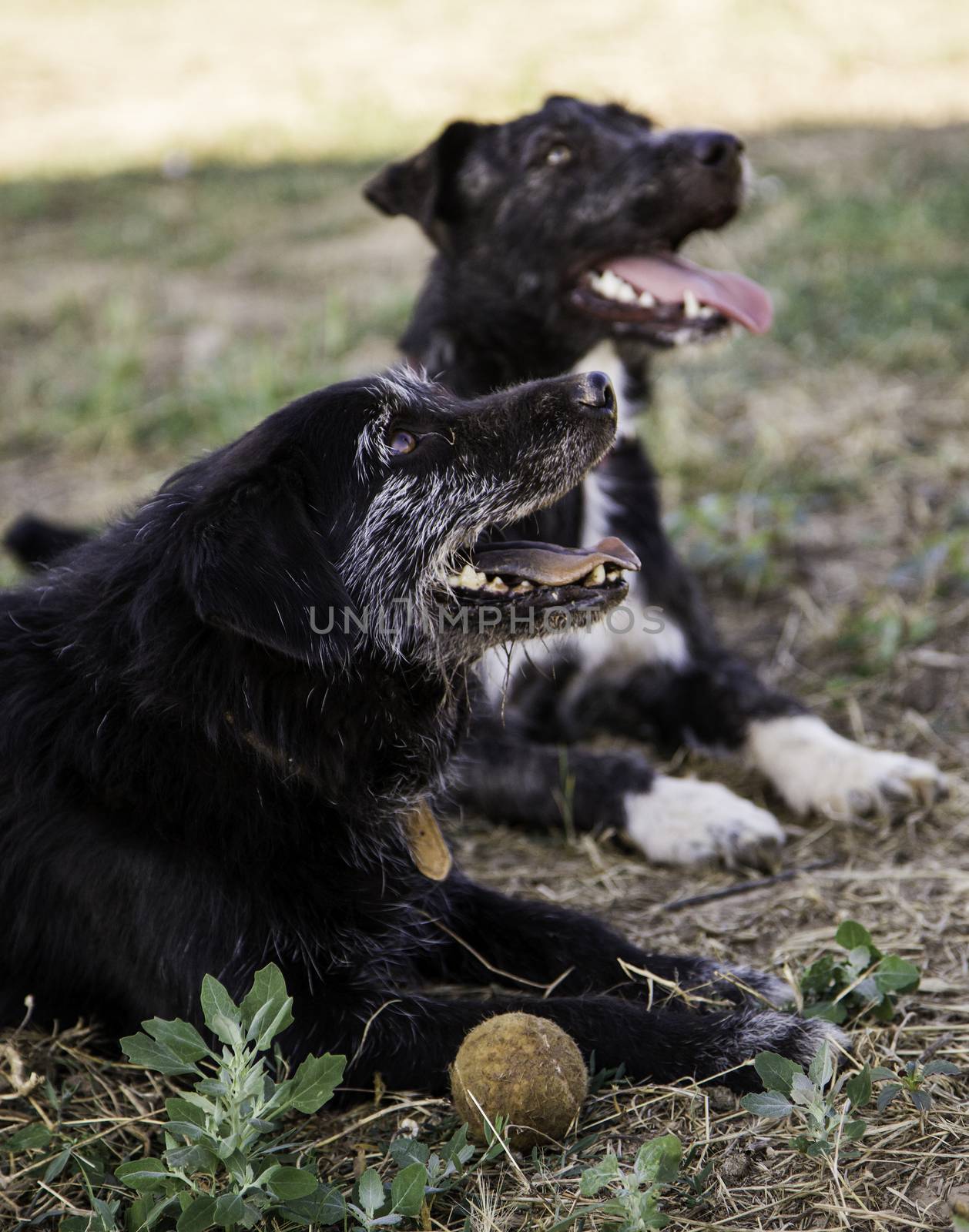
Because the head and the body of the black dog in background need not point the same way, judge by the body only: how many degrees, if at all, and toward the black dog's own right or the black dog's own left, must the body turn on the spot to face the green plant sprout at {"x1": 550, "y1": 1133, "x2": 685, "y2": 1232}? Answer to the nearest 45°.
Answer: approximately 45° to the black dog's own right

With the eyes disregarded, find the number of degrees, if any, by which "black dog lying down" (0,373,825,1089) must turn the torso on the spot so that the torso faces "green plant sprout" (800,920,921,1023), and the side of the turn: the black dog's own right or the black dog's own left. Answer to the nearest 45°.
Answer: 0° — it already faces it

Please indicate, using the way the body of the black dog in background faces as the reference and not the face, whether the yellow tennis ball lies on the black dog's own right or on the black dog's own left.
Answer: on the black dog's own right

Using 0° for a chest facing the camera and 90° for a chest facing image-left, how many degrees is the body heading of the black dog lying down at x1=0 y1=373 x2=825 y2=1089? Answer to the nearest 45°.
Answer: approximately 270°

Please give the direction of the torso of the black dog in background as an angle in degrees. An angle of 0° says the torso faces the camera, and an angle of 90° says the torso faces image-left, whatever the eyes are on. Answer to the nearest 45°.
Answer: approximately 315°

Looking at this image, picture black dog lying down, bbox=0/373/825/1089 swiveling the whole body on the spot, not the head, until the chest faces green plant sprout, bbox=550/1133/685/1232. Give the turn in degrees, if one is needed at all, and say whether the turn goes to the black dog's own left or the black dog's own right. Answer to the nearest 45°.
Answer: approximately 45° to the black dog's own right
